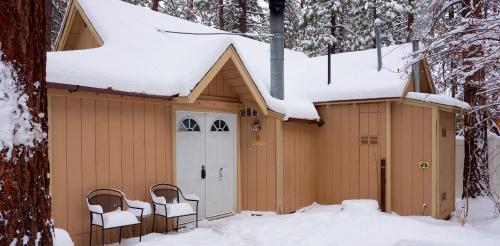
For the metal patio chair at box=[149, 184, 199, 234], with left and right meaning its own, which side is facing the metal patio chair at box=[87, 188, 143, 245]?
right

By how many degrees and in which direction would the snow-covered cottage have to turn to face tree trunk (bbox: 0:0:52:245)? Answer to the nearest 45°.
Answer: approximately 45° to its right

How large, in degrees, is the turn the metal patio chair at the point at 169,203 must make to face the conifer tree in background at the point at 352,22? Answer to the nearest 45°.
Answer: approximately 90° to its left

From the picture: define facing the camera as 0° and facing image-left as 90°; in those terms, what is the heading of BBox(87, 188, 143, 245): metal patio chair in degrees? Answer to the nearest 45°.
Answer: approximately 315°

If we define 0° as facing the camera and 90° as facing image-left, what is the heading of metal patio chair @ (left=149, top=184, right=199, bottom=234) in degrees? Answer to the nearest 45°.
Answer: approximately 315°

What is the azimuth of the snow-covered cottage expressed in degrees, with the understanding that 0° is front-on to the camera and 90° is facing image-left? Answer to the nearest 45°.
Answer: approximately 315°

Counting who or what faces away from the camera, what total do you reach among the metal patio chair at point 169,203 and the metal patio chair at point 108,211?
0
